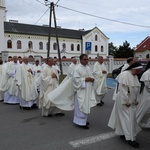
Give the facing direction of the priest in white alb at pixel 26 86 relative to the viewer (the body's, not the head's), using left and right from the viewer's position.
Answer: facing the viewer and to the right of the viewer

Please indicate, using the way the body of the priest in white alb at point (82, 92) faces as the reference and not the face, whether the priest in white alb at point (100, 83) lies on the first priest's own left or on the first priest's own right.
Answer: on the first priest's own left

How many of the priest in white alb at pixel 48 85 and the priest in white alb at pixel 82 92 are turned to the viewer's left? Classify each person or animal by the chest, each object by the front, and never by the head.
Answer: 0
